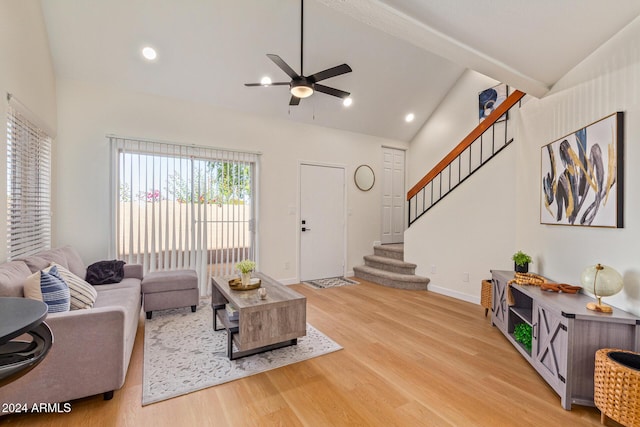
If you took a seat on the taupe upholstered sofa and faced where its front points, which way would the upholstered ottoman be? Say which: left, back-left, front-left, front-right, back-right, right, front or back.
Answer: front-left

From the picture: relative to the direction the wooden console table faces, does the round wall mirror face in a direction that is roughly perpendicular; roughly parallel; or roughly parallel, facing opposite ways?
roughly perpendicular

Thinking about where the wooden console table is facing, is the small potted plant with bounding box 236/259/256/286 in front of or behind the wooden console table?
in front

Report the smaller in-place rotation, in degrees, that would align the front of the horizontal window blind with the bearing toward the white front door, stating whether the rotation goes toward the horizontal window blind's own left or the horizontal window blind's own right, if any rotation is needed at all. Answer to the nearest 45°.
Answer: approximately 45° to the horizontal window blind's own left

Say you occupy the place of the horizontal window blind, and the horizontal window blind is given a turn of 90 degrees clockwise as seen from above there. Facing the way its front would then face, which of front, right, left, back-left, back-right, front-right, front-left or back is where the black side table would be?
front-left

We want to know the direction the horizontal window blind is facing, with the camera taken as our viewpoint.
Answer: facing the viewer and to the right of the viewer

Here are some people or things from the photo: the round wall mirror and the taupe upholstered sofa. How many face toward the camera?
1

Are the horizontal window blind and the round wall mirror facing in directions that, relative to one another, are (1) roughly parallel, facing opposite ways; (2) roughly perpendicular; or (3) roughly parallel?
roughly perpendicular

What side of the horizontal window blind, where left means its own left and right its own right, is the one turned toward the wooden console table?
front

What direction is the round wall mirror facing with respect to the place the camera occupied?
facing the viewer

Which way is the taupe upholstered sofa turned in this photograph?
to the viewer's right

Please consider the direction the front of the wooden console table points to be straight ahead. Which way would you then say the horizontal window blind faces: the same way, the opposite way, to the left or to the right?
the opposite way

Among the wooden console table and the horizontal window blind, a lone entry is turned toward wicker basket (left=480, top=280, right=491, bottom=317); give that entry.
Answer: the horizontal window blind

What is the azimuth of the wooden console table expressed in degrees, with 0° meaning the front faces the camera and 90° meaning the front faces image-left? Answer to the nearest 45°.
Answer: approximately 45°

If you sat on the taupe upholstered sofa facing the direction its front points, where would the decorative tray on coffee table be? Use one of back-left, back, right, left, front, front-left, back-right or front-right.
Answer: front

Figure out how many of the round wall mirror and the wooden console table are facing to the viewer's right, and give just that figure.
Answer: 0

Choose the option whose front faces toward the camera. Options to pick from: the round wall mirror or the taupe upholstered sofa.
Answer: the round wall mirror
